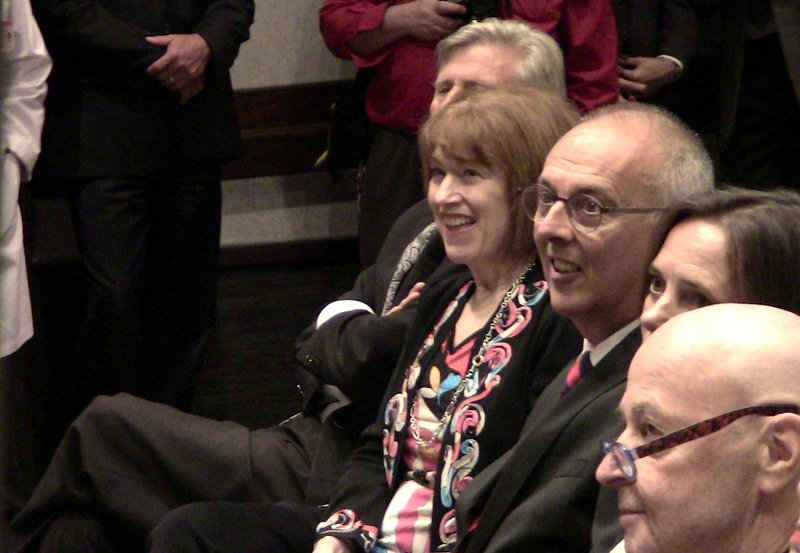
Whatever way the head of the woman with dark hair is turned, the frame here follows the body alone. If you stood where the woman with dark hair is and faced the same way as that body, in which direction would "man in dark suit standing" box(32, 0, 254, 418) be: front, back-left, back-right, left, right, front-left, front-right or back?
right

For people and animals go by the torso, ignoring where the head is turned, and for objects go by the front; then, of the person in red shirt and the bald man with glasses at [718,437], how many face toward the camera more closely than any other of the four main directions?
1

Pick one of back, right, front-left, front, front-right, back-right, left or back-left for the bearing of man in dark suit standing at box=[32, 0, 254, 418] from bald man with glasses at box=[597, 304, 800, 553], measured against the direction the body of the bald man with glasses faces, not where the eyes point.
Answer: front-right

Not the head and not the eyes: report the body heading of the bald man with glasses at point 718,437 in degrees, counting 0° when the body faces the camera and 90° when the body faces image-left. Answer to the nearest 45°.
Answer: approximately 90°

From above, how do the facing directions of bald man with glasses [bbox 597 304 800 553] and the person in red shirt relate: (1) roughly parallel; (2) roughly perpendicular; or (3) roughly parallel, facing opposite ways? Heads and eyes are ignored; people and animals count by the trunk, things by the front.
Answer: roughly perpendicular

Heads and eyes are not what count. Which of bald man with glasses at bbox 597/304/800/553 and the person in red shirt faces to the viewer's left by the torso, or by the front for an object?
the bald man with glasses

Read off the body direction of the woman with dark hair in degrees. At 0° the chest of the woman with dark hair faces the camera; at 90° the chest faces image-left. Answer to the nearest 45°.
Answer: approximately 45°

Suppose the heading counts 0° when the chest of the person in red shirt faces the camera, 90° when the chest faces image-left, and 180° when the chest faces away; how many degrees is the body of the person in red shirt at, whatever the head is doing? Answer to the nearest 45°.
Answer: approximately 0°

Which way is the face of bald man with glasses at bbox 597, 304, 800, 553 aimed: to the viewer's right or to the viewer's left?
to the viewer's left

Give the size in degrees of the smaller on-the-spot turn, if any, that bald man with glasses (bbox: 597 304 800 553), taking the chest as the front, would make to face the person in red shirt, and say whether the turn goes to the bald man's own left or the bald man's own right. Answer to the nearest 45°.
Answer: approximately 45° to the bald man's own right

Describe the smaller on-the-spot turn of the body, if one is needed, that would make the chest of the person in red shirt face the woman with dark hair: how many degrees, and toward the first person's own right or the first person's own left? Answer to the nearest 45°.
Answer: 0° — they already face them
